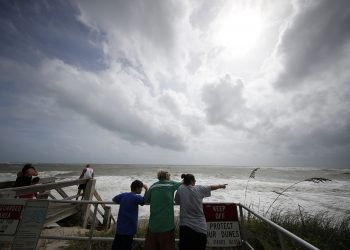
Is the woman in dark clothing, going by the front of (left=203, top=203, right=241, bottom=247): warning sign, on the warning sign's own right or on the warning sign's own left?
on the warning sign's own right

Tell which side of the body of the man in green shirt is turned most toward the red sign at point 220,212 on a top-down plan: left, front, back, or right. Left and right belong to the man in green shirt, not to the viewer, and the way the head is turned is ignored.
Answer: right

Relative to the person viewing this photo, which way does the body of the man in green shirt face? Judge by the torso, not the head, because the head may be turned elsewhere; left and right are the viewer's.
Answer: facing away from the viewer

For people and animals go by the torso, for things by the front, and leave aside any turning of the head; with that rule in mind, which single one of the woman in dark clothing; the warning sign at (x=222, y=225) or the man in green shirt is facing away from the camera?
the man in green shirt

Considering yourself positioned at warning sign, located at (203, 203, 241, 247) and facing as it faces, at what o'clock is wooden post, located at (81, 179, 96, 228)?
The wooden post is roughly at 4 o'clock from the warning sign.

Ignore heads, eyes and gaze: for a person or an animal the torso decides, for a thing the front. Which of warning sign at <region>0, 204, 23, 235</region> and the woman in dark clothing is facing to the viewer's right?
the woman in dark clothing

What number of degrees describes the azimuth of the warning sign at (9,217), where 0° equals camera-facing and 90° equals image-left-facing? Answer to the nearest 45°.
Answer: approximately 0°

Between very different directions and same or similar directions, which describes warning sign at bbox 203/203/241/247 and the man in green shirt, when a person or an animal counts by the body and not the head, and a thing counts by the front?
very different directions

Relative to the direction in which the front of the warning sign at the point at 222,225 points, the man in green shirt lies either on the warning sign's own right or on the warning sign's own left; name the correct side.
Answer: on the warning sign's own right

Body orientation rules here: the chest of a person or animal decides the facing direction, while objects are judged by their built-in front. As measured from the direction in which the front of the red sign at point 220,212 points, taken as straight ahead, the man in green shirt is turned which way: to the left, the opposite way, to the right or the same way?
the opposite way

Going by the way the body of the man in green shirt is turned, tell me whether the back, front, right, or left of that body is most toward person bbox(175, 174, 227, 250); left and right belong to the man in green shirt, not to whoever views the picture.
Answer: right

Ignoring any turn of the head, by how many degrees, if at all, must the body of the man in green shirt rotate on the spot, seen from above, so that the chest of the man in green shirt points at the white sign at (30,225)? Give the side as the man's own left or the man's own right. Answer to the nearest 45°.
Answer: approximately 90° to the man's own left

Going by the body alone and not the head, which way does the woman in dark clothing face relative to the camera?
to the viewer's right
